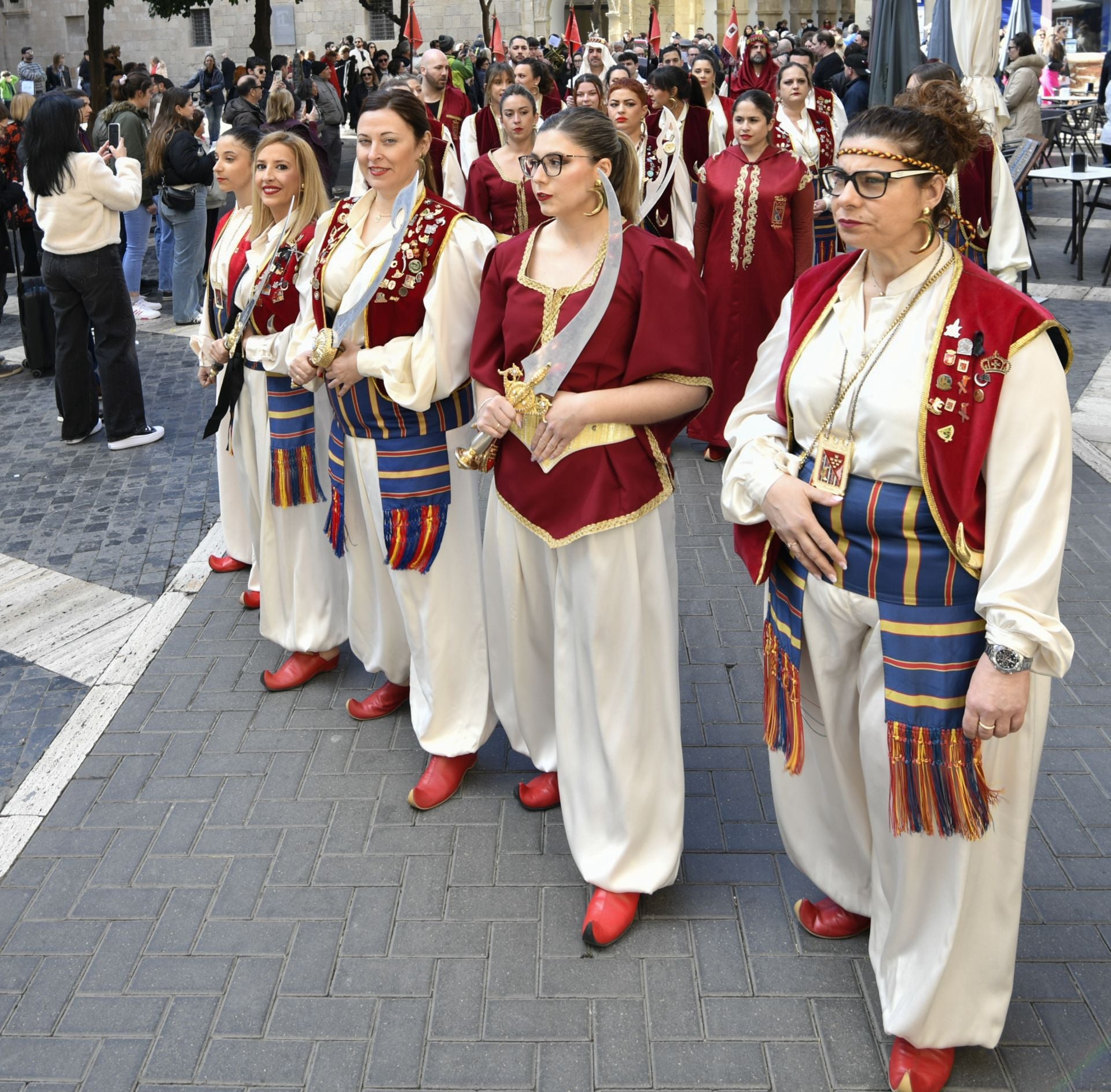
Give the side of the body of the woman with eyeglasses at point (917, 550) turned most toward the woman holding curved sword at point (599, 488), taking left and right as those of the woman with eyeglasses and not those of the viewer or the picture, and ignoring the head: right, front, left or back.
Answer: right

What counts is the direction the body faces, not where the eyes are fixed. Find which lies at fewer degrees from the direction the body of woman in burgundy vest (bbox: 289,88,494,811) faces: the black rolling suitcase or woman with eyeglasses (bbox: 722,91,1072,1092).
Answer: the woman with eyeglasses

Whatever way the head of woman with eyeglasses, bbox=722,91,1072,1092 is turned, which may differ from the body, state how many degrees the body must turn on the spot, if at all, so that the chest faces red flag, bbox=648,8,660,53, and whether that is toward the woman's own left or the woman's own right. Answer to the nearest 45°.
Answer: approximately 135° to the woman's own right

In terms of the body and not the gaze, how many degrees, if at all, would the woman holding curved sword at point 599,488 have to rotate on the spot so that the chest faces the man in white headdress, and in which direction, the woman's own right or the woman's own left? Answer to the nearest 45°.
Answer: approximately 135° to the woman's own right

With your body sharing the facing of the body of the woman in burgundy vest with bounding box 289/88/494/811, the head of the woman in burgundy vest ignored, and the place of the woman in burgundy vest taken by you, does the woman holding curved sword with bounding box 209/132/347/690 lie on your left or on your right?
on your right

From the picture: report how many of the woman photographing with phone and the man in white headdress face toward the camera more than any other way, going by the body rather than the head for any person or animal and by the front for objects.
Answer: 1

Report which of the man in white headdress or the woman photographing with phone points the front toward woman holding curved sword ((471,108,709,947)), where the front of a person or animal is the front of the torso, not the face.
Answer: the man in white headdress
